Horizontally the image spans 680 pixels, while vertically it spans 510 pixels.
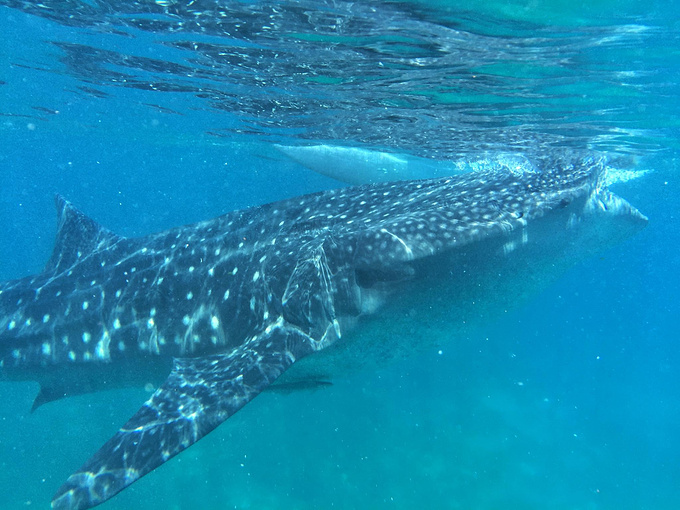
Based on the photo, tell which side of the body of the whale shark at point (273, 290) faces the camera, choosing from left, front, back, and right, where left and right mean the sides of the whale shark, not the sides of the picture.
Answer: right
